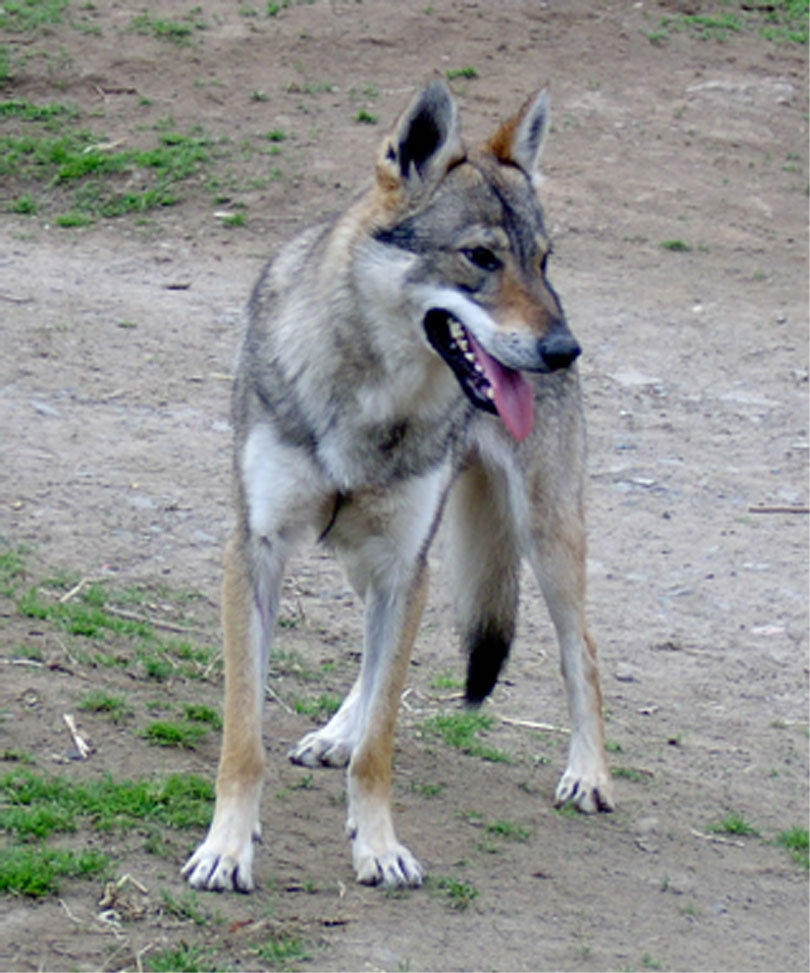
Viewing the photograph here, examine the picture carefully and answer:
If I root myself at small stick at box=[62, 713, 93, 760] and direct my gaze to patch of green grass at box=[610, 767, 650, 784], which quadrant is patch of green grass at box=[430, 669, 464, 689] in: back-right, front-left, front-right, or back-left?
front-left

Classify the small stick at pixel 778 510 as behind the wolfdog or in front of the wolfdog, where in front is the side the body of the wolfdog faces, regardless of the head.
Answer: behind

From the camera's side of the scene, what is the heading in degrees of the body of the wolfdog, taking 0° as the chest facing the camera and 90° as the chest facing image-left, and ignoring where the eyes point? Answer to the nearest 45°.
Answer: approximately 45°
